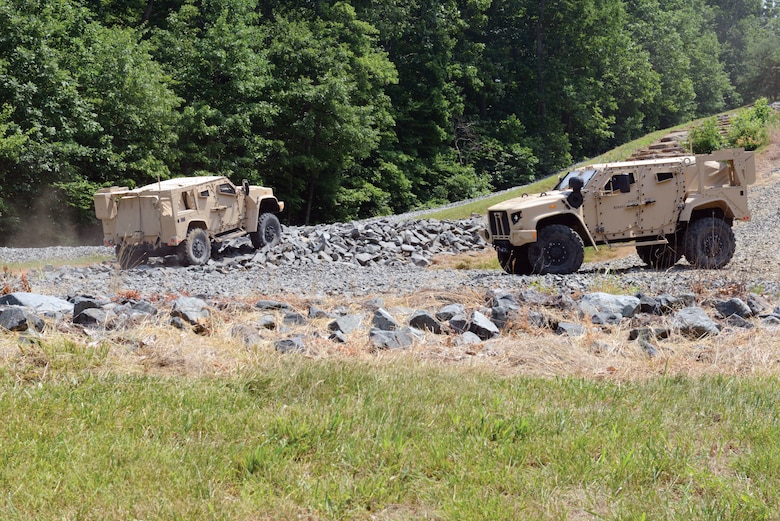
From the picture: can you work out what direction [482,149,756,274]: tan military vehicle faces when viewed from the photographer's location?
facing the viewer and to the left of the viewer

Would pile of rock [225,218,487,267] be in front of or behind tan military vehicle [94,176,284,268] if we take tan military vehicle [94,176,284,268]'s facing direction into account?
in front

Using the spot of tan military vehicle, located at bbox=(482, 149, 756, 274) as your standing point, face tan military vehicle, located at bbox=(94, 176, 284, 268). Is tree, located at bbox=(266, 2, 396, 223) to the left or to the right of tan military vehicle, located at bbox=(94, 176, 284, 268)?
right

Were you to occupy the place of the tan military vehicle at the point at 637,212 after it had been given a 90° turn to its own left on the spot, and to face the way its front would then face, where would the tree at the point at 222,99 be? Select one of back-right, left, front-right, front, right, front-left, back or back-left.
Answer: back

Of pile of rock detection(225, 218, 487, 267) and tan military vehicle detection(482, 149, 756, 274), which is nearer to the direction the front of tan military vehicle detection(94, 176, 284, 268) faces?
the pile of rock

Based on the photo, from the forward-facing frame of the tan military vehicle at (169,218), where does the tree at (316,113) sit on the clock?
The tree is roughly at 11 o'clock from the tan military vehicle.

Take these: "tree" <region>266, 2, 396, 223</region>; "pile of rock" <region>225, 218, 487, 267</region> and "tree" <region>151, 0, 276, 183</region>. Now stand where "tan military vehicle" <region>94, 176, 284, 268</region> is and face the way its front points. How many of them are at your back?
0

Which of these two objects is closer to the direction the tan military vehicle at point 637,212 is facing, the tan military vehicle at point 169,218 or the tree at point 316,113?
the tan military vehicle

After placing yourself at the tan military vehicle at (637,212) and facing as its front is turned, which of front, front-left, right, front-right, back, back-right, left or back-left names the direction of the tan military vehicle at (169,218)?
front-right

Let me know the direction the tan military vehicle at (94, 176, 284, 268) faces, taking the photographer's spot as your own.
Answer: facing away from the viewer and to the right of the viewer

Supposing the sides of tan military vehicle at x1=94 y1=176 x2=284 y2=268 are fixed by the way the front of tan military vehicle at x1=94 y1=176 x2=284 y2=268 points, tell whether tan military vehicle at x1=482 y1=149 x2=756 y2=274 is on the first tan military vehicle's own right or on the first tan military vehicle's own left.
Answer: on the first tan military vehicle's own right

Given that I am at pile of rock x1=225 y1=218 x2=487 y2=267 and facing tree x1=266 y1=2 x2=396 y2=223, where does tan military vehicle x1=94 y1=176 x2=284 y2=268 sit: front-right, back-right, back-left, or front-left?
back-left
